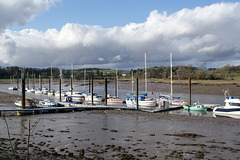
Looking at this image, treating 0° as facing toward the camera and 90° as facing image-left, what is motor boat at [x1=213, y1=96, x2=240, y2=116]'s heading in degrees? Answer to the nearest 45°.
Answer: approximately 90°
